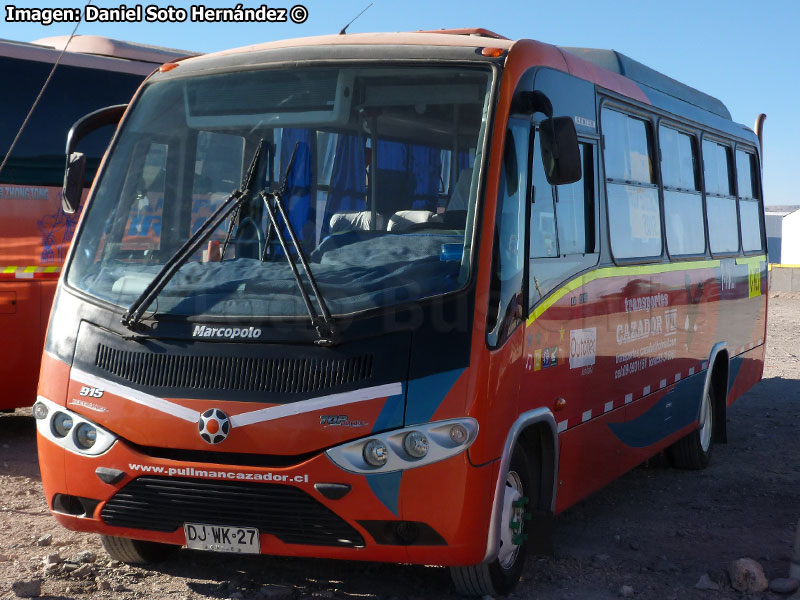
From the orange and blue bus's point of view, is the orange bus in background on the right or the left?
on its right

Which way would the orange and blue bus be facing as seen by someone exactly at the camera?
facing the viewer and to the left of the viewer
